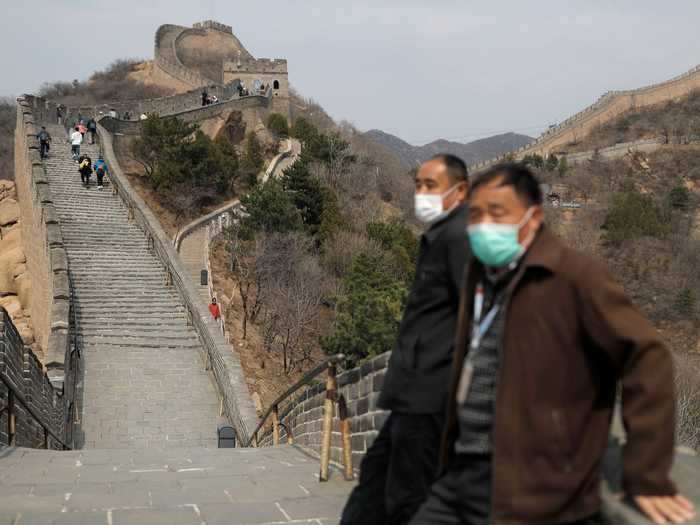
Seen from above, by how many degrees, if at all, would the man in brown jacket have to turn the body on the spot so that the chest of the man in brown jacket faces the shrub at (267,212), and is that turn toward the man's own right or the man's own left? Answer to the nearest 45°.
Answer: approximately 135° to the man's own right

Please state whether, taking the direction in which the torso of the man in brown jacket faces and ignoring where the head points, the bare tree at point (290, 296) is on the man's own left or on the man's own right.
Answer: on the man's own right

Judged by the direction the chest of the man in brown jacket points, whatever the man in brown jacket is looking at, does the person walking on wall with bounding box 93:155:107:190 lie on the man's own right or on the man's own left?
on the man's own right

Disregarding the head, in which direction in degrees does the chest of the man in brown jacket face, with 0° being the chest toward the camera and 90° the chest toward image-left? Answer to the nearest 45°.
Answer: approximately 45°

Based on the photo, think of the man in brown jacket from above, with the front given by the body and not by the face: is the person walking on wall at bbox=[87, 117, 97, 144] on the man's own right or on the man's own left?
on the man's own right

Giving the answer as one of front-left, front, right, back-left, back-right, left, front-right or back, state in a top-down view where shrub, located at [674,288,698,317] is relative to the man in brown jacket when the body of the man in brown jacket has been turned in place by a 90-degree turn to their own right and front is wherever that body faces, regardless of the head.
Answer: front-right

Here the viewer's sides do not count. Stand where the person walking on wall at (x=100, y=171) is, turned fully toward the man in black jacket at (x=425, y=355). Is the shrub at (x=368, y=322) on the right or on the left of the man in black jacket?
left

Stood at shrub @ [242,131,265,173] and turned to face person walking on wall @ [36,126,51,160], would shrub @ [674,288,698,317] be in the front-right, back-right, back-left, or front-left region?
back-left

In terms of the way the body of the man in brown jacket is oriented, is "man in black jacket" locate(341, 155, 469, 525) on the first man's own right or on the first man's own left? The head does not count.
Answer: on the first man's own right
